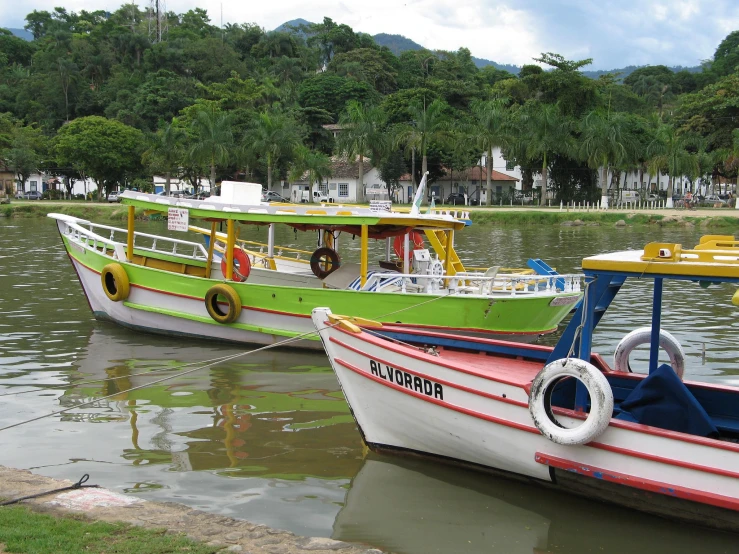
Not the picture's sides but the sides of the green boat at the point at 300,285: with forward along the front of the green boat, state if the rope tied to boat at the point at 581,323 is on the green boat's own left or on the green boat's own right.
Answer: on the green boat's own left

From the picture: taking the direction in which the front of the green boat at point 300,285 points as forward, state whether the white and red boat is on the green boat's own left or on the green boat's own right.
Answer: on the green boat's own left

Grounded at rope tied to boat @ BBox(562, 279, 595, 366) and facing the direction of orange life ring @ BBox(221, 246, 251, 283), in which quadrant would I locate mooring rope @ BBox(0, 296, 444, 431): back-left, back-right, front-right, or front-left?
front-left

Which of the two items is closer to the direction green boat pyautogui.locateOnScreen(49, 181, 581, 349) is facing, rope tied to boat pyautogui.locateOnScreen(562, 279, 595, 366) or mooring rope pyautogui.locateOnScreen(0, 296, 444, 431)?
the mooring rope

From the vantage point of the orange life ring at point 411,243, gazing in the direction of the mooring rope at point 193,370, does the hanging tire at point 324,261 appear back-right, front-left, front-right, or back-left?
front-right

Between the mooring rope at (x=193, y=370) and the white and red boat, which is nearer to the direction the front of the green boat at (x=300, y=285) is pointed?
the mooring rope

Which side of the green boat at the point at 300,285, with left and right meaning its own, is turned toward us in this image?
left
